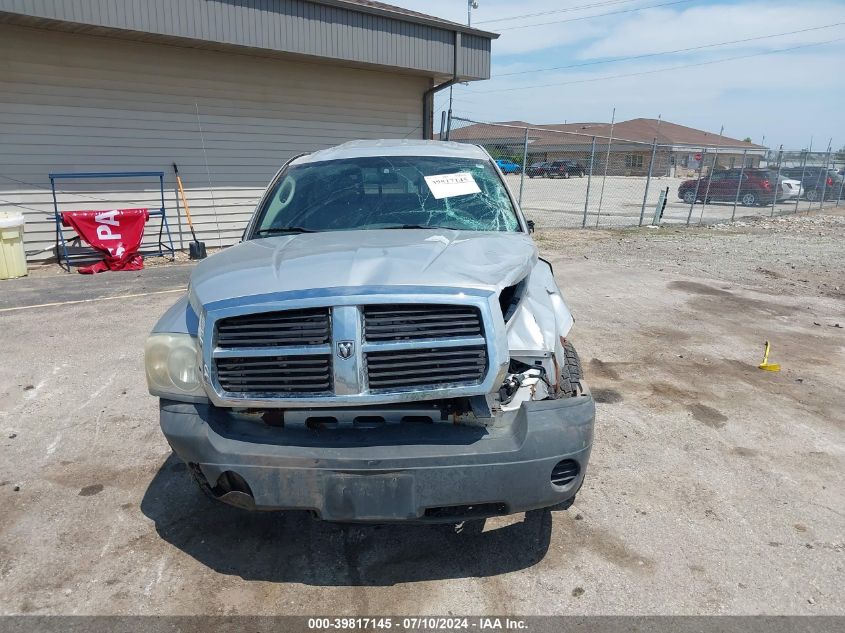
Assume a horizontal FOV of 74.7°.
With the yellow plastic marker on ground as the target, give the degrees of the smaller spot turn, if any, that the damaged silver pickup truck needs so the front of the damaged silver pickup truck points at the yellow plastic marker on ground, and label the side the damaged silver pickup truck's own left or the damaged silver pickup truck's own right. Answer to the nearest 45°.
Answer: approximately 135° to the damaged silver pickup truck's own left

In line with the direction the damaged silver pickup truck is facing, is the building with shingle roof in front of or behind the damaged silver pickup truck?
behind

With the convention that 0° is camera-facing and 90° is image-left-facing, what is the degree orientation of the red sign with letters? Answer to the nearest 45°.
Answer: approximately 0°

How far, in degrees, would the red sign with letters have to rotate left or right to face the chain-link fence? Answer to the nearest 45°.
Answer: approximately 90° to its left

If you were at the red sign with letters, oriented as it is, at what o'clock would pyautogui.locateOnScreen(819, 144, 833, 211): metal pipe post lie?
The metal pipe post is roughly at 9 o'clock from the red sign with letters.

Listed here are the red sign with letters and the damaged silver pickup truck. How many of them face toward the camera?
2

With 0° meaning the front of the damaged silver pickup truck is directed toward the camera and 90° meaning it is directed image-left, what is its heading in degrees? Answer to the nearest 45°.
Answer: approximately 0°

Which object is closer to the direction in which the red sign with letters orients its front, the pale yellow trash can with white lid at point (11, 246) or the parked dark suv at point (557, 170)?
the pale yellow trash can with white lid

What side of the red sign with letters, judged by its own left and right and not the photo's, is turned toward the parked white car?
left

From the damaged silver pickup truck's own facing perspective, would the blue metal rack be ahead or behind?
behind

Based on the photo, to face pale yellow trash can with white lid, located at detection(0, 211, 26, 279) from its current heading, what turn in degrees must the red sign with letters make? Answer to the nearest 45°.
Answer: approximately 90° to its right
